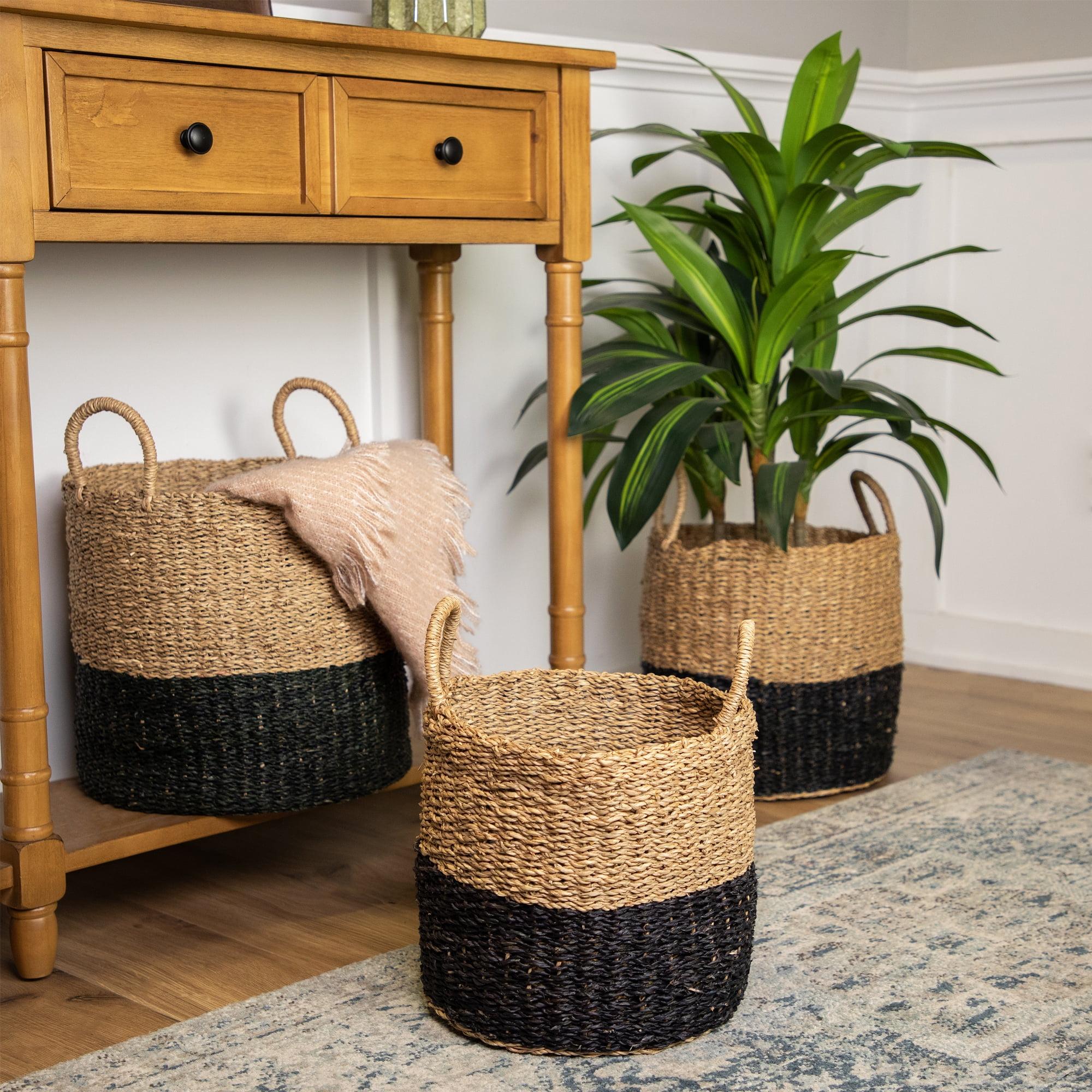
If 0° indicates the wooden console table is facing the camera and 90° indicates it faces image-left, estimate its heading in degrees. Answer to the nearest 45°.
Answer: approximately 315°

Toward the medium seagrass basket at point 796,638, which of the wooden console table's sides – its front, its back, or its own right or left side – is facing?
left

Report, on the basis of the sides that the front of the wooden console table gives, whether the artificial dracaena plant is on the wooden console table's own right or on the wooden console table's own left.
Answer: on the wooden console table's own left
